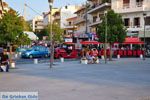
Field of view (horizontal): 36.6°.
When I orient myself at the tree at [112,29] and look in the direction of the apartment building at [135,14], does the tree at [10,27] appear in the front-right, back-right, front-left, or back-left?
back-left

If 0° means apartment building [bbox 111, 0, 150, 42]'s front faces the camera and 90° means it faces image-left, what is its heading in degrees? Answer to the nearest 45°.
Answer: approximately 0°

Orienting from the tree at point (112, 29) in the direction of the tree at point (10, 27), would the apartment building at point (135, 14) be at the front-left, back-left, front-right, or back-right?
back-right

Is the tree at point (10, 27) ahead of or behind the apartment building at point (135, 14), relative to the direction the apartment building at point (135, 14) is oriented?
ahead
